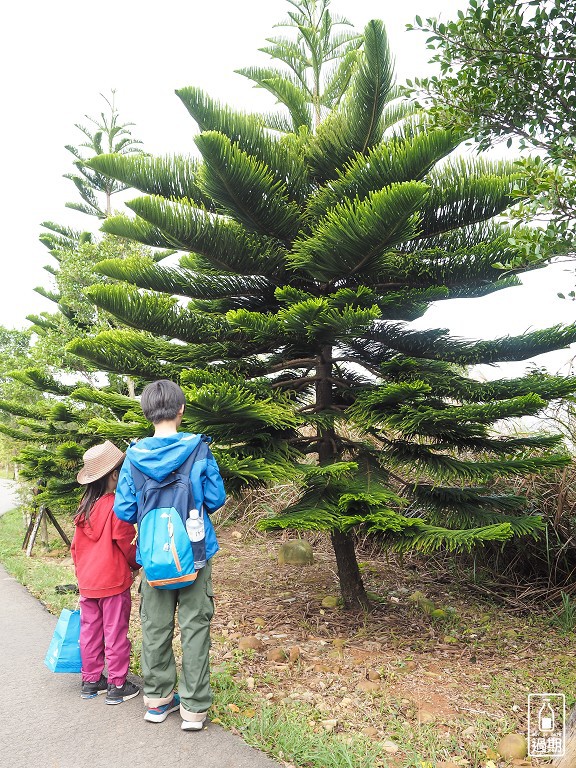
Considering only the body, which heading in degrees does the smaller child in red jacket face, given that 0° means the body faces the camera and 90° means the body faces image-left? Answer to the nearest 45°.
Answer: approximately 225°

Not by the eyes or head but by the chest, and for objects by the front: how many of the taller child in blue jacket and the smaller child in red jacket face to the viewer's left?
0

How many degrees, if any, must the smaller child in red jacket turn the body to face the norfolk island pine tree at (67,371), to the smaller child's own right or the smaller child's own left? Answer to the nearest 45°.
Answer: approximately 45° to the smaller child's own left

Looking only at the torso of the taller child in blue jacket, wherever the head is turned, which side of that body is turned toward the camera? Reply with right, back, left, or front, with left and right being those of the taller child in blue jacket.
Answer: back

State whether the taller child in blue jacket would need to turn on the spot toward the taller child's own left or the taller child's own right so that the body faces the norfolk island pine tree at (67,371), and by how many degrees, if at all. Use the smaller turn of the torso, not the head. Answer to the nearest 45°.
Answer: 0° — they already face it
